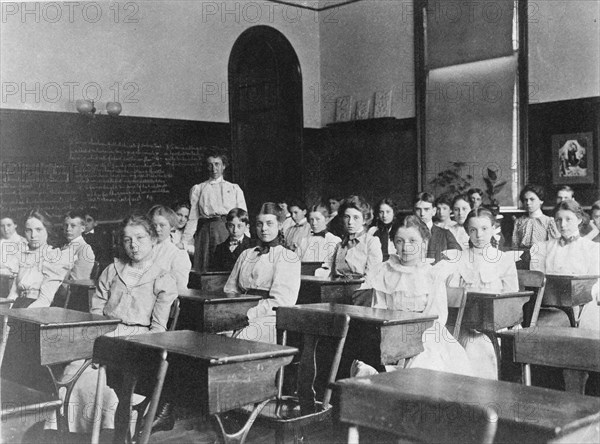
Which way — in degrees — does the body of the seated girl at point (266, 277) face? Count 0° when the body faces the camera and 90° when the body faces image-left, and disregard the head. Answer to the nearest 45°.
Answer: approximately 45°

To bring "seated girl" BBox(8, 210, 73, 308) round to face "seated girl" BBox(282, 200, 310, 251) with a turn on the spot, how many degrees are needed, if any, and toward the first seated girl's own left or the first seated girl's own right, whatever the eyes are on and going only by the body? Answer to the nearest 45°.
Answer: approximately 180°

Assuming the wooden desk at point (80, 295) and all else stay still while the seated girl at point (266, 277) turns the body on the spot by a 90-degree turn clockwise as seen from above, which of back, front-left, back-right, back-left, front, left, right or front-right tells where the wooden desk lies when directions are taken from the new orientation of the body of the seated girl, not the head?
front-left

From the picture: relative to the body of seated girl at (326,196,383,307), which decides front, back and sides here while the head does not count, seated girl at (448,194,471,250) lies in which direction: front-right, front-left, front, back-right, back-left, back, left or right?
back

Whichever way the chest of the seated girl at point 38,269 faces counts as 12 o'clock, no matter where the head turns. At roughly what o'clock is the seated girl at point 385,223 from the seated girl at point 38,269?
the seated girl at point 385,223 is roughly at 7 o'clock from the seated girl at point 38,269.

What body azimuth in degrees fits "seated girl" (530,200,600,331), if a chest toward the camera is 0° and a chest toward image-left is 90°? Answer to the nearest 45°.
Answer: approximately 45°
